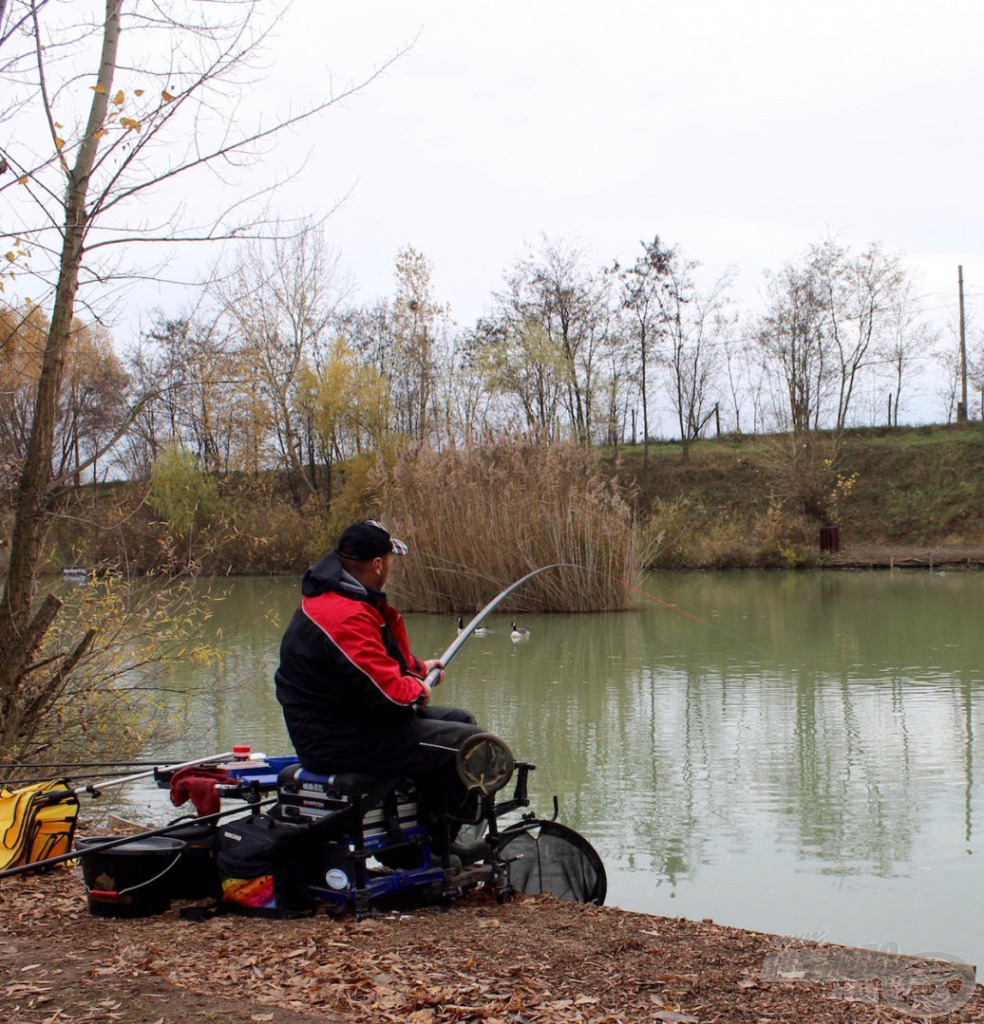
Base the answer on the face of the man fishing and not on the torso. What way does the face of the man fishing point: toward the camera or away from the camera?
away from the camera

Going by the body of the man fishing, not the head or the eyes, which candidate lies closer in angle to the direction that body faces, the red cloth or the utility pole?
the utility pole

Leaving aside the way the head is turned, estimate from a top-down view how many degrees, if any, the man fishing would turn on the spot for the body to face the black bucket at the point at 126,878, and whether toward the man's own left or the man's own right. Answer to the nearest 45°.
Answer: approximately 135° to the man's own left

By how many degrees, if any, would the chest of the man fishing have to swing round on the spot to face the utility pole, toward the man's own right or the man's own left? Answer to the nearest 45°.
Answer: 0° — they already face it

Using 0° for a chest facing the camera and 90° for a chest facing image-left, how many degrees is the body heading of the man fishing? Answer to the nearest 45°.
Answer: approximately 225°
